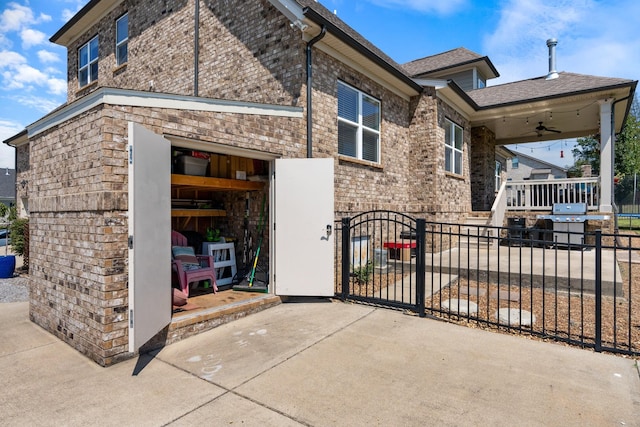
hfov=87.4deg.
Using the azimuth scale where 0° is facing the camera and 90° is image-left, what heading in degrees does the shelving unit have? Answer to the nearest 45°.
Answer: approximately 315°

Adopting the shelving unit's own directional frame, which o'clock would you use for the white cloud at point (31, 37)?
The white cloud is roughly at 6 o'clock from the shelving unit.

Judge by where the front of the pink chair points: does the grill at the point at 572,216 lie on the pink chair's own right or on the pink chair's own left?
on the pink chair's own left

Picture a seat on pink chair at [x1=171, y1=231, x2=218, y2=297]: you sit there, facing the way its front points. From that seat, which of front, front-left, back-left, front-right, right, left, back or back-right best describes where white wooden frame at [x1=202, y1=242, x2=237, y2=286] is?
left

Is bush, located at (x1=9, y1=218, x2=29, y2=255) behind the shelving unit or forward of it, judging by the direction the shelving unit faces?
behind

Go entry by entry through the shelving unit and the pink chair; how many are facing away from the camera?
0

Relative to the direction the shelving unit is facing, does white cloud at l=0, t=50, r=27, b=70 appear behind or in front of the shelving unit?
behind

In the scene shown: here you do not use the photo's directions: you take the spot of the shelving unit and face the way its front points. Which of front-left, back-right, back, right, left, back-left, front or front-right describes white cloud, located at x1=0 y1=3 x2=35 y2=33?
back

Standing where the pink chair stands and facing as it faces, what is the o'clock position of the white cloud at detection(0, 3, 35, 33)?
The white cloud is roughly at 6 o'clock from the pink chair.

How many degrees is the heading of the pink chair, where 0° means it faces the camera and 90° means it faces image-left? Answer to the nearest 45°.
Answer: approximately 315°

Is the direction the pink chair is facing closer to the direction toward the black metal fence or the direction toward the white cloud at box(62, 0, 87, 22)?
the black metal fence

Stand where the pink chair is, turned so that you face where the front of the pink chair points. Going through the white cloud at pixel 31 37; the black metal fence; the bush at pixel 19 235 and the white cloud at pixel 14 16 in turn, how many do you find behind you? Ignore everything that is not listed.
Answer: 3
